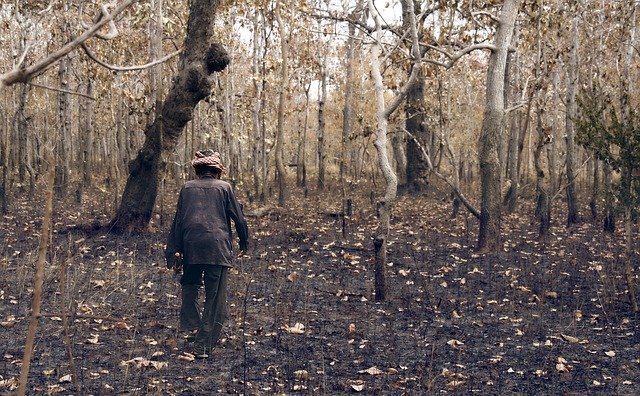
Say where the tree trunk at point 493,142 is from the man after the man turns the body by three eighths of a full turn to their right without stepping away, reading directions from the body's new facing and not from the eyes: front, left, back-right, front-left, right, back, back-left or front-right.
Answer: left

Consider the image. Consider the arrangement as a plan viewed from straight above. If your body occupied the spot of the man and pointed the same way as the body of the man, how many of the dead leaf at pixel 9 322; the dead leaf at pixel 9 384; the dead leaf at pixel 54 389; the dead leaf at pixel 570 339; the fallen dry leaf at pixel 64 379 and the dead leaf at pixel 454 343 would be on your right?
2

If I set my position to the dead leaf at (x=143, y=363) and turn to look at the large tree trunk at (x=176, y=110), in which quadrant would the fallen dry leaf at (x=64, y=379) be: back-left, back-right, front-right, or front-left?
back-left

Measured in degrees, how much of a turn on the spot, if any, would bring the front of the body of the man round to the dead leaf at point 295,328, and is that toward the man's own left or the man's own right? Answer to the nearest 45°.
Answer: approximately 45° to the man's own right

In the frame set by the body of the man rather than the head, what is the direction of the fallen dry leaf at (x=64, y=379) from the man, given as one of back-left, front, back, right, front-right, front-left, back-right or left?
back-left

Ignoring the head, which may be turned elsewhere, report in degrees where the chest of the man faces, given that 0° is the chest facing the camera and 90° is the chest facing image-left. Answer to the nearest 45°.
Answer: approximately 180°

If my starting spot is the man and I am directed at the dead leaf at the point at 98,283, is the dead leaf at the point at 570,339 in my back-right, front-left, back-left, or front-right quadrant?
back-right

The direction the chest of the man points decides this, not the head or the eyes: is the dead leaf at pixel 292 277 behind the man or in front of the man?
in front

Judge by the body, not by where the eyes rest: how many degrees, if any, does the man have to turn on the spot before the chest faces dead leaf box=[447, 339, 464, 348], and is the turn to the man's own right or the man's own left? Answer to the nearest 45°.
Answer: approximately 90° to the man's own right

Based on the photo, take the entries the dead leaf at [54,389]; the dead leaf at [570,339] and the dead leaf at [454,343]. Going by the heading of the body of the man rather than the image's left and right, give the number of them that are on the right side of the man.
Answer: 2

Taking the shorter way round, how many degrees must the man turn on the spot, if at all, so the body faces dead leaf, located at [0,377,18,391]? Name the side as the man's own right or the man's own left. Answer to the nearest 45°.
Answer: approximately 135° to the man's own left

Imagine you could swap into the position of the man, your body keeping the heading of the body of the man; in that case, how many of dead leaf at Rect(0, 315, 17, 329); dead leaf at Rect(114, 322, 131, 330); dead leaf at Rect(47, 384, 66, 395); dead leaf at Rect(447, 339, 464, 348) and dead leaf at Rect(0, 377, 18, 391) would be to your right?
1

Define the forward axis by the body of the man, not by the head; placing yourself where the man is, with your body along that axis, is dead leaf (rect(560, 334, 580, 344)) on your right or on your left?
on your right

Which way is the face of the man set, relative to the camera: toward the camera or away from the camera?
away from the camera

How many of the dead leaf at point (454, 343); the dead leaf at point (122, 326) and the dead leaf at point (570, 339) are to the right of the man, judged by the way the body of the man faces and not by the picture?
2

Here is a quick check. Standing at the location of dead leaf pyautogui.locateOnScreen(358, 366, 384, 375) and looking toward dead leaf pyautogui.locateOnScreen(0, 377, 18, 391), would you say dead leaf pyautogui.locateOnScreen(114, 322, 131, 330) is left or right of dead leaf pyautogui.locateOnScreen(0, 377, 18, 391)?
right

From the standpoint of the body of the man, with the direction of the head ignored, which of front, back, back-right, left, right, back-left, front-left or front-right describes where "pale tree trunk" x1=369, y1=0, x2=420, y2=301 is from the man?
front-right
